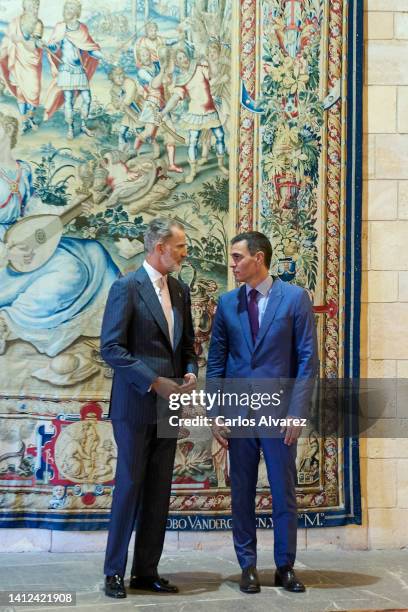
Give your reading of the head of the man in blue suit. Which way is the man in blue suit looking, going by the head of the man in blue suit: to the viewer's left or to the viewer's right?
to the viewer's left

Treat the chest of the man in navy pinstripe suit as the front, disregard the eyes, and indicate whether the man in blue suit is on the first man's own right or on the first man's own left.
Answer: on the first man's own left

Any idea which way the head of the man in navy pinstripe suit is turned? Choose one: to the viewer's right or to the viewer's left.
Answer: to the viewer's right

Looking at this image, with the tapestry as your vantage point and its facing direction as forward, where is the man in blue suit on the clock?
The man in blue suit is roughly at 11 o'clock from the tapestry.

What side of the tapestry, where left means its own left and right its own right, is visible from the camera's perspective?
front

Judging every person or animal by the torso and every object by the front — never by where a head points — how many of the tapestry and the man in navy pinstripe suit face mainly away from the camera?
0

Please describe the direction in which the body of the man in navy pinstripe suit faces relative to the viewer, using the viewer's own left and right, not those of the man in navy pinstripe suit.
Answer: facing the viewer and to the right of the viewer
